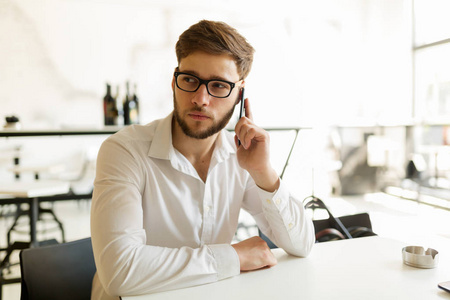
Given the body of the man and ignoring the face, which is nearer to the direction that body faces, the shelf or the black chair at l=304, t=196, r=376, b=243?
the black chair

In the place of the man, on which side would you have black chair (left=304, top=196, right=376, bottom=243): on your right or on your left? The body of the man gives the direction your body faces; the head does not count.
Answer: on your left

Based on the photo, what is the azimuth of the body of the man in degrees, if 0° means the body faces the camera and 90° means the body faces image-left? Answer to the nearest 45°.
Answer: approximately 315°

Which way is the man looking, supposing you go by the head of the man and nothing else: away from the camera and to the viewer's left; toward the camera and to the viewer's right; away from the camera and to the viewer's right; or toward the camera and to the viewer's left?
toward the camera and to the viewer's left

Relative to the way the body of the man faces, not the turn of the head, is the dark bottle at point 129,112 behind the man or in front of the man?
behind

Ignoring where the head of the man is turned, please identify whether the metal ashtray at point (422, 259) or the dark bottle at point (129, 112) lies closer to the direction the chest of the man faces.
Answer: the metal ashtray

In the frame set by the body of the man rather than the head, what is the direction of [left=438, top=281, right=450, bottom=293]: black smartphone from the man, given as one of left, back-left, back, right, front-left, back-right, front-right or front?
front

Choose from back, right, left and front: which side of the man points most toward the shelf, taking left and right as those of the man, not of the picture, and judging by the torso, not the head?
back

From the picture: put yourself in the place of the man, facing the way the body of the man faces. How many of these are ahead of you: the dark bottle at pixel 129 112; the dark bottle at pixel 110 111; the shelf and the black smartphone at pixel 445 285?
1
